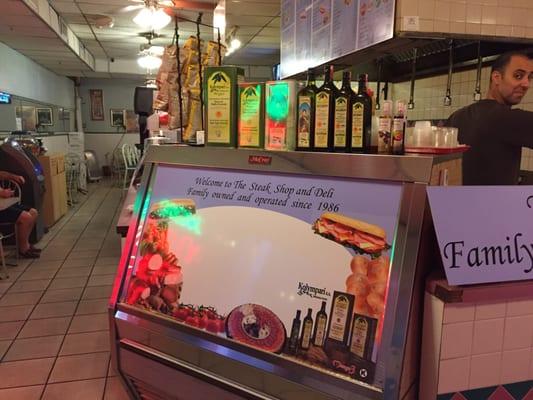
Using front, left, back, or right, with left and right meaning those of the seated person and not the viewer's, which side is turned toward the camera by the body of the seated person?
right

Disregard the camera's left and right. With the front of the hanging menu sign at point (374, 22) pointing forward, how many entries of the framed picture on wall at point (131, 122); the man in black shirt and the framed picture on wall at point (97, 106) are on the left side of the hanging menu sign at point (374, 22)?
1

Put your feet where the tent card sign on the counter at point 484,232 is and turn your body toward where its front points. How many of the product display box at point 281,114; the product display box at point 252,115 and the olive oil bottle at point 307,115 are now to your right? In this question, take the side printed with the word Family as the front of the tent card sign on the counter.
3

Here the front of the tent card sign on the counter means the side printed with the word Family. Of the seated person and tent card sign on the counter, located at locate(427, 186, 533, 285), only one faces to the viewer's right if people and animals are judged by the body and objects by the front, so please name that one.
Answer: the seated person

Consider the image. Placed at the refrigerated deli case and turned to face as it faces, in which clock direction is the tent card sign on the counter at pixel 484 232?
The tent card sign on the counter is roughly at 8 o'clock from the refrigerated deli case.

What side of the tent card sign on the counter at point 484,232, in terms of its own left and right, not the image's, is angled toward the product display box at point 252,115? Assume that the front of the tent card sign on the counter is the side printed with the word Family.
right

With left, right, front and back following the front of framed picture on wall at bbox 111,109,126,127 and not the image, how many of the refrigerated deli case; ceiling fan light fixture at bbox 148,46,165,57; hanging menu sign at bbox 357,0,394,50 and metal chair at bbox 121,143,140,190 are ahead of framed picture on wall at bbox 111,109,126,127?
4

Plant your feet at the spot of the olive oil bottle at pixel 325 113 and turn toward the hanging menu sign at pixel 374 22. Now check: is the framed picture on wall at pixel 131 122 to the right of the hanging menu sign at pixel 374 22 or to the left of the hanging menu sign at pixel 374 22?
left

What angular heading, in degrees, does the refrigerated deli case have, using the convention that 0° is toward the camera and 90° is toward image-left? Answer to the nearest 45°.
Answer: approximately 45°

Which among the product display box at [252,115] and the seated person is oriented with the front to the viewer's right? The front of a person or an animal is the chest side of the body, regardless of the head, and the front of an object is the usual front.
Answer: the seated person
